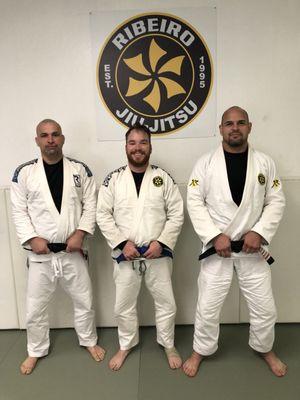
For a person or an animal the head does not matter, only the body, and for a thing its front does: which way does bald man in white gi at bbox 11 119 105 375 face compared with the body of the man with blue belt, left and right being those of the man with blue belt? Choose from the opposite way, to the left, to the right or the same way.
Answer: the same way

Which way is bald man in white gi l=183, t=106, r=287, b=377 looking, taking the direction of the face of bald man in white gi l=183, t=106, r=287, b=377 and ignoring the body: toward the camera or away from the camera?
toward the camera

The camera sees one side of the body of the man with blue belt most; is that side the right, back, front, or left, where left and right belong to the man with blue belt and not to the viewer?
front

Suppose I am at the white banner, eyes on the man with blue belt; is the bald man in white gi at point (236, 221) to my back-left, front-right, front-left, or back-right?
front-left

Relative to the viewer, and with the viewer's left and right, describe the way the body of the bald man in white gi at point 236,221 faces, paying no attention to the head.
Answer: facing the viewer

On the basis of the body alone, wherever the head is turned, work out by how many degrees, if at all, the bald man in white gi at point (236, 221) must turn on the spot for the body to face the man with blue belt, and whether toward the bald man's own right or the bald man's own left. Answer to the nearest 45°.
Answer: approximately 90° to the bald man's own right

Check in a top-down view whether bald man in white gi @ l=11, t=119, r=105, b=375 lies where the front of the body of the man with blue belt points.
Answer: no

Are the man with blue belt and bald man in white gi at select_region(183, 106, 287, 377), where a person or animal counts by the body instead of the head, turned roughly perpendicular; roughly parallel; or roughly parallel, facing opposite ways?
roughly parallel

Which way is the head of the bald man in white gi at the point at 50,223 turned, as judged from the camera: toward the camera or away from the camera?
toward the camera

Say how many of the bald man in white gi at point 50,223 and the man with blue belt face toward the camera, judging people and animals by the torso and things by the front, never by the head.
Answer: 2

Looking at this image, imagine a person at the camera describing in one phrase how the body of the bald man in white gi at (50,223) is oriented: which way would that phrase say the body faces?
toward the camera

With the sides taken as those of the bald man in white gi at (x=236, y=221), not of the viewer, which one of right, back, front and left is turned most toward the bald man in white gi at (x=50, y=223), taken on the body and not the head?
right

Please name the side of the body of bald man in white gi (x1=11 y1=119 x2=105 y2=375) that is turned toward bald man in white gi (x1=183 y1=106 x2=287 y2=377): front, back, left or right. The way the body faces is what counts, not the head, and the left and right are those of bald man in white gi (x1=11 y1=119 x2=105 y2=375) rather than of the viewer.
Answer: left

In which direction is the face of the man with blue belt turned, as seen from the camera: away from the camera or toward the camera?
toward the camera

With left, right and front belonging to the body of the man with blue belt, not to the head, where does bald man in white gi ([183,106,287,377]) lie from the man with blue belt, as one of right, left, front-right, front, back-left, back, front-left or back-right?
left

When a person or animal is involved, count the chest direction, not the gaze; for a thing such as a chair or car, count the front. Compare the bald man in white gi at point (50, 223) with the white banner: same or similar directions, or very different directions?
same or similar directions

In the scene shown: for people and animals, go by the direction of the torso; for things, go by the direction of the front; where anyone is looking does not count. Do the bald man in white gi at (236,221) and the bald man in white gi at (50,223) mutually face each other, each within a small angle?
no
